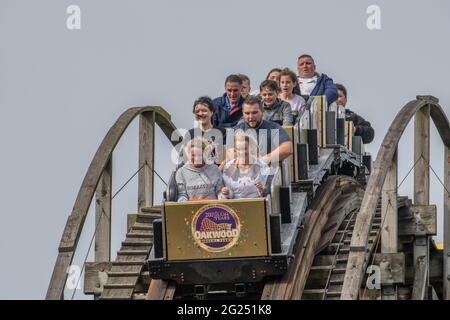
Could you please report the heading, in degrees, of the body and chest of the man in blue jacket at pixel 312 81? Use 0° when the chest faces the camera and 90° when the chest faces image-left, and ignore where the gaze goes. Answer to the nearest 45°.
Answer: approximately 45°

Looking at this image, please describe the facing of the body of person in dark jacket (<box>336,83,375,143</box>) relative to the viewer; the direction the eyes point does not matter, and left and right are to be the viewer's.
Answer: facing the viewer and to the left of the viewer

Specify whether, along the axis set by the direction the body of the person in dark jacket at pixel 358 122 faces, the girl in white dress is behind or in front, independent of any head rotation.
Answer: in front

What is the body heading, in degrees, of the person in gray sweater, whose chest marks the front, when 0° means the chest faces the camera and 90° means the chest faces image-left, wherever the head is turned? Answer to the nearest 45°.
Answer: approximately 0°

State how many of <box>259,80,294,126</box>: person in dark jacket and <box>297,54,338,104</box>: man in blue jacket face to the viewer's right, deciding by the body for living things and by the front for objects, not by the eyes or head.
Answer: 0
